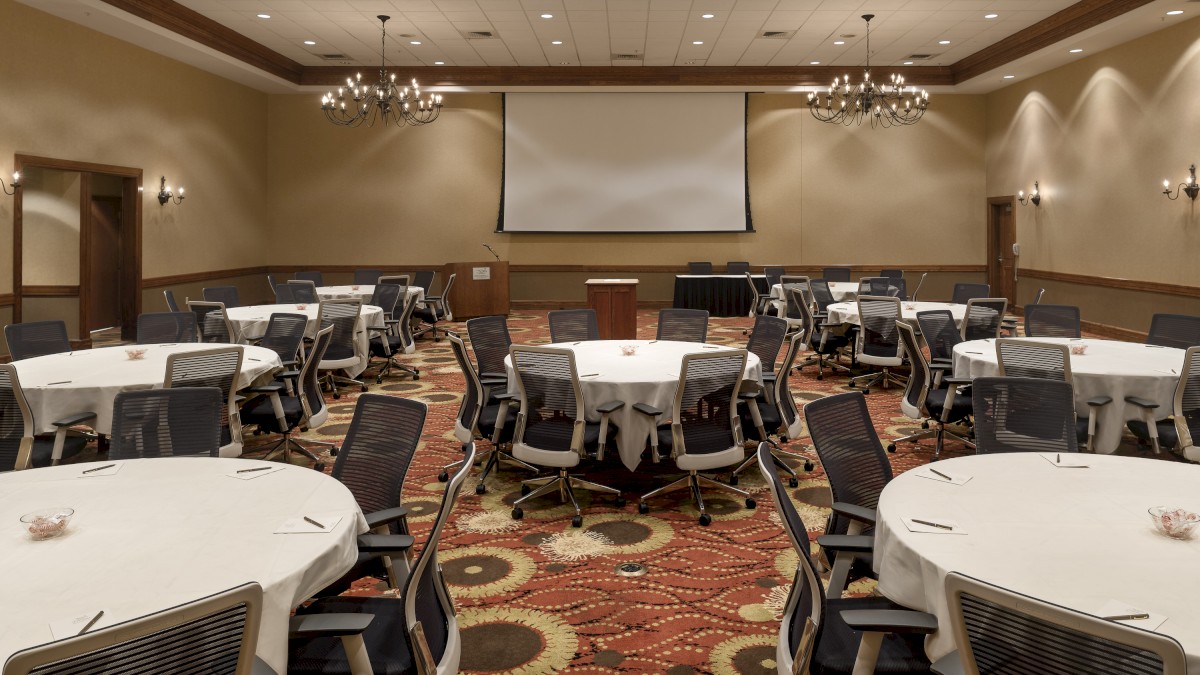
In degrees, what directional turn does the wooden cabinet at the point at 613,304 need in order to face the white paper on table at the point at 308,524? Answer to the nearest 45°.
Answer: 0° — it already faces it

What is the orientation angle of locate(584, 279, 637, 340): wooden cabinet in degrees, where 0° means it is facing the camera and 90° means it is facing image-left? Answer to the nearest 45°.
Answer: approximately 0°

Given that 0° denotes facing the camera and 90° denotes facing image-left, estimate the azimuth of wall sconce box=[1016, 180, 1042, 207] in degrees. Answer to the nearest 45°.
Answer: approximately 45°

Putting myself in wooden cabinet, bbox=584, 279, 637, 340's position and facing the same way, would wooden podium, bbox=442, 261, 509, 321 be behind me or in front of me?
behind

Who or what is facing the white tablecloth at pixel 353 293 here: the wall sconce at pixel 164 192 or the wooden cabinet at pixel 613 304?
the wall sconce

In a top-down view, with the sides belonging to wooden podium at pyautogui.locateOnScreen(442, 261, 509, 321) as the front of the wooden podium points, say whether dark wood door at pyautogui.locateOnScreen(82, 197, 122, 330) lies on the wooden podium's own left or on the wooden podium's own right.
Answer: on the wooden podium's own right
